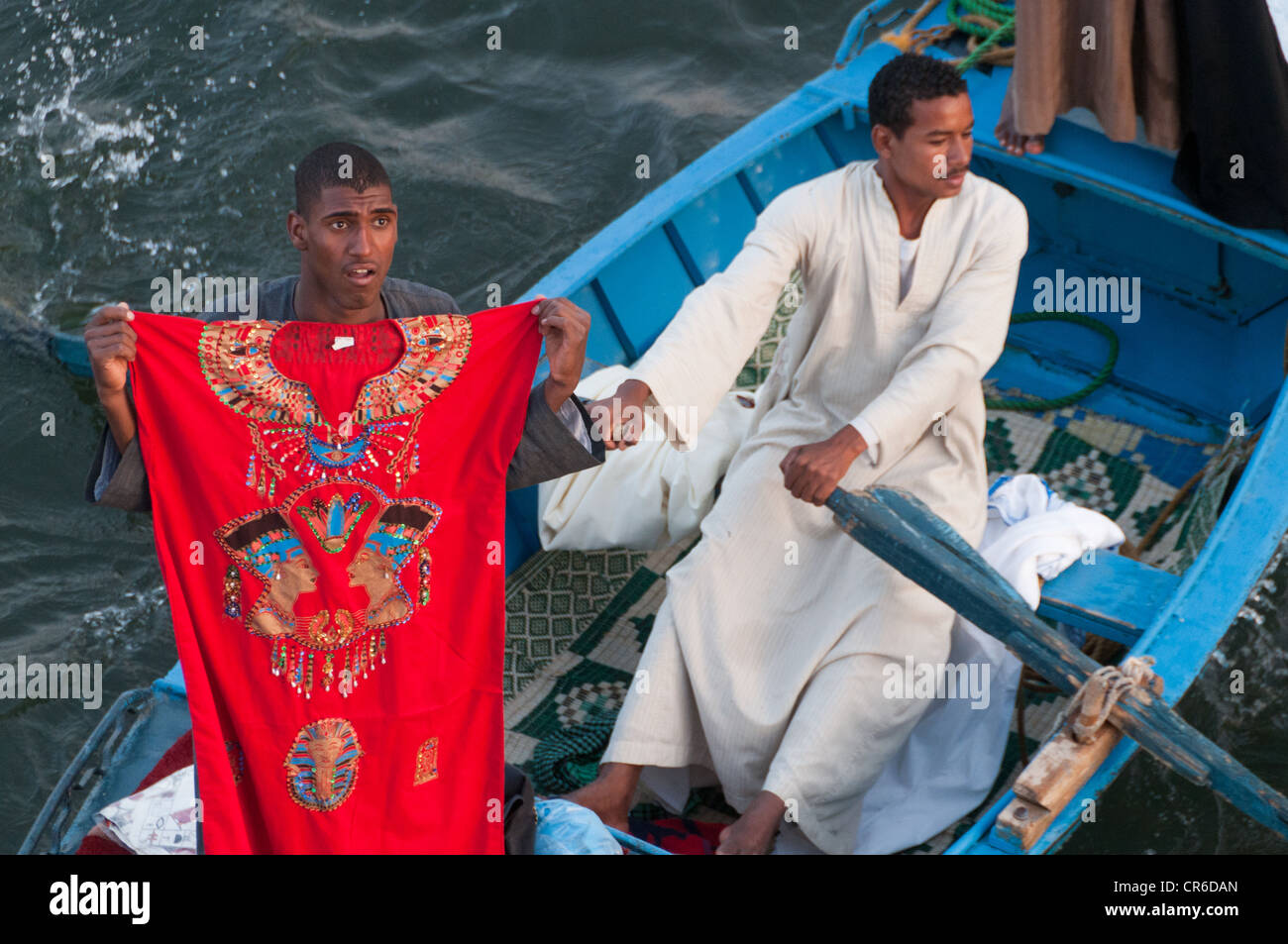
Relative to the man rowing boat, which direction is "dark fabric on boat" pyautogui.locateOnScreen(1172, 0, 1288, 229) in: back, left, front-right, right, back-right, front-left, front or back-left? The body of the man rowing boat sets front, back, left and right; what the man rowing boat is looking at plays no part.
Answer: back

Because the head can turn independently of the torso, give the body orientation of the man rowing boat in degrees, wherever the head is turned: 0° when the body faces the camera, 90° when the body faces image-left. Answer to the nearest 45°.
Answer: approximately 45°
